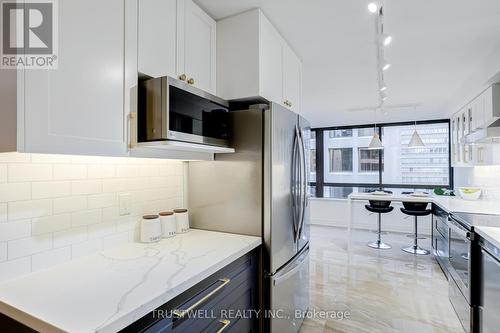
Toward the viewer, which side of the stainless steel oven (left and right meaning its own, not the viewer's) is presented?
left

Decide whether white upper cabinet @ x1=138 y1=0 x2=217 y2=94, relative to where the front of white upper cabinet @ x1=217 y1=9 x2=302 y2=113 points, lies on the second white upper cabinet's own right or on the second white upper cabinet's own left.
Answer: on the second white upper cabinet's own right

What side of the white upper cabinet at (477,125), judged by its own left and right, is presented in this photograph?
left

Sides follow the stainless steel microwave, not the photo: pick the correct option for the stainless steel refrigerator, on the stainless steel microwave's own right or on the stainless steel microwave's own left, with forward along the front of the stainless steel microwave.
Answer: on the stainless steel microwave's own left

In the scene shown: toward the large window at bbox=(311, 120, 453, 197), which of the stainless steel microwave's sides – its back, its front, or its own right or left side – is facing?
left

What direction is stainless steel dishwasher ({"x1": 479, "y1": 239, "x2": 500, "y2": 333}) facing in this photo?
to the viewer's left

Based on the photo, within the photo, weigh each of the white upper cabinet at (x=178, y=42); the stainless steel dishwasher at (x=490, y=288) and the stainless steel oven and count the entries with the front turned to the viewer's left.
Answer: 2

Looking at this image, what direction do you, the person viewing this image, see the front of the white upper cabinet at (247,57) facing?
facing the viewer and to the right of the viewer

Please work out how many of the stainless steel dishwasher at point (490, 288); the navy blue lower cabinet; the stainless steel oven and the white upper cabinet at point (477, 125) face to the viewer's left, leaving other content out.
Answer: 3

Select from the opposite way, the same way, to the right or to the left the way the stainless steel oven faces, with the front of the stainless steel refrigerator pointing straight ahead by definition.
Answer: the opposite way

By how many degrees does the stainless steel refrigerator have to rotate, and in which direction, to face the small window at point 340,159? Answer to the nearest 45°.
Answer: approximately 90° to its left

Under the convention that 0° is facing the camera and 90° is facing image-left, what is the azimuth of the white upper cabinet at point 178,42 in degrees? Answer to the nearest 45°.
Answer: approximately 315°
